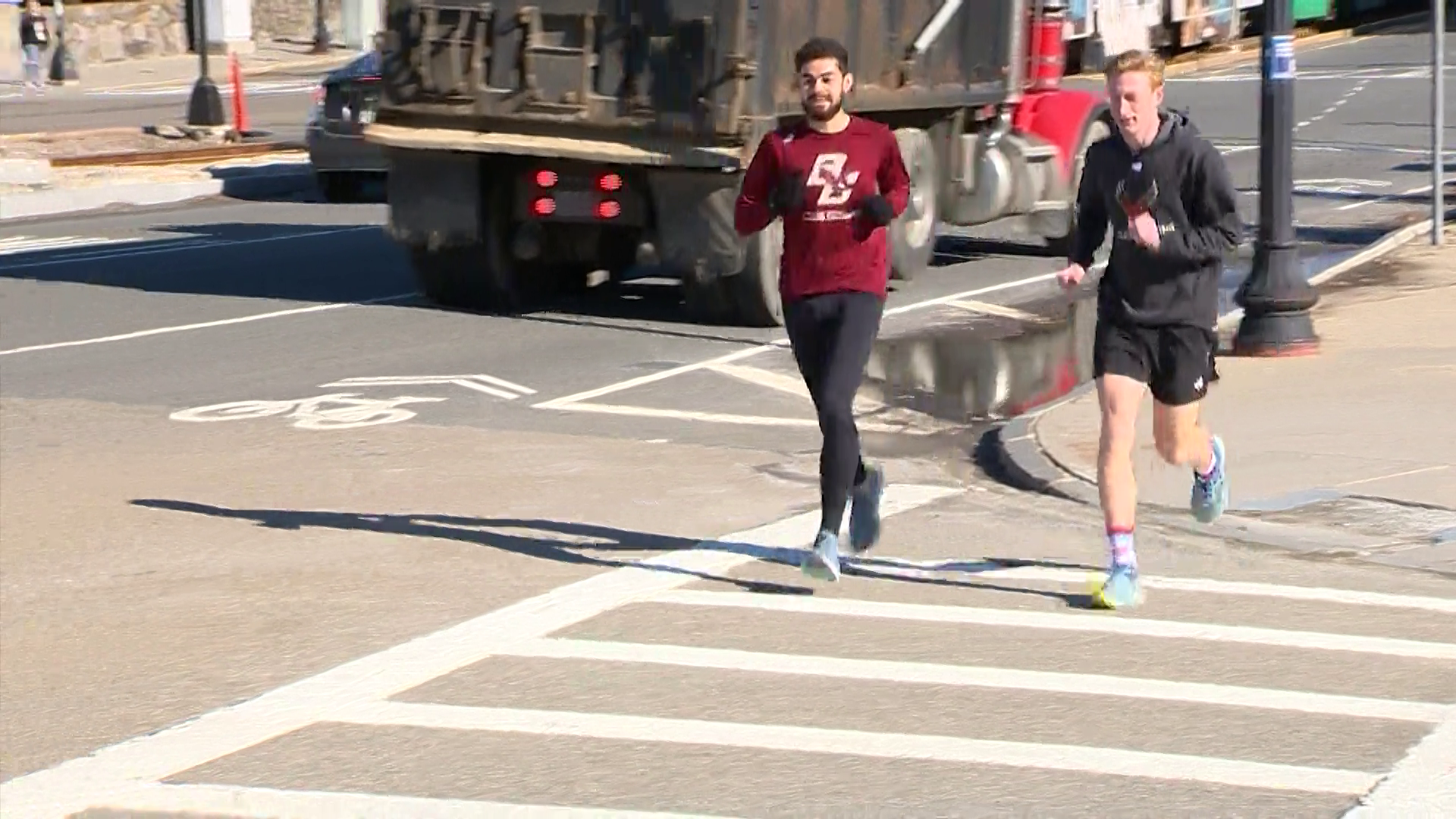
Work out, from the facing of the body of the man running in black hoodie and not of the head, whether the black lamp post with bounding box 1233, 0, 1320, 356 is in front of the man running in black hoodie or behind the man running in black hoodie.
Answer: behind

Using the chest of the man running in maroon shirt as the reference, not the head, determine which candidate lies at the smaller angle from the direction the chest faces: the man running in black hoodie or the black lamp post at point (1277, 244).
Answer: the man running in black hoodie

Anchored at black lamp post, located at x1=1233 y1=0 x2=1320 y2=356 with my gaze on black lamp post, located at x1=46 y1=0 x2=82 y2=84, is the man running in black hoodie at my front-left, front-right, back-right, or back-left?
back-left

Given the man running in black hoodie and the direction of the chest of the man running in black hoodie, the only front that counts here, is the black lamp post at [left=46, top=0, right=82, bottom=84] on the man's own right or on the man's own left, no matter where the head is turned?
on the man's own right

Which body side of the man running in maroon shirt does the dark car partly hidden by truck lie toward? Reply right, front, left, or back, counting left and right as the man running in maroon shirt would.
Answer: back

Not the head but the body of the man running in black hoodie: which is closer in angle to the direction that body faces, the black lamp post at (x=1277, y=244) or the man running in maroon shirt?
the man running in maroon shirt

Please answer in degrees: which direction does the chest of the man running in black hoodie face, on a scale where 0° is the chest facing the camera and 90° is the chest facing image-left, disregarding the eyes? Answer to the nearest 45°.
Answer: approximately 45°

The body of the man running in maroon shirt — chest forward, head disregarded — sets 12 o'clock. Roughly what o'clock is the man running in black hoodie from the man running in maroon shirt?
The man running in black hoodie is roughly at 10 o'clock from the man running in maroon shirt.

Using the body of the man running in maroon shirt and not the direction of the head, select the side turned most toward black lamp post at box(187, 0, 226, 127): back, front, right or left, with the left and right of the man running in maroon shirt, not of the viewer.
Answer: back

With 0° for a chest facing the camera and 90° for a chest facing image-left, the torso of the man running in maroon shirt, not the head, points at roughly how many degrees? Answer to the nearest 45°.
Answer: approximately 0°

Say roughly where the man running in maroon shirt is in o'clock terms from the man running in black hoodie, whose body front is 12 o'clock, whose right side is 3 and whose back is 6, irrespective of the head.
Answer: The man running in maroon shirt is roughly at 2 o'clock from the man running in black hoodie.

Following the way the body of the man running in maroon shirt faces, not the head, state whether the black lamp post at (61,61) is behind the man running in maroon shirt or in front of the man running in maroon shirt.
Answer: behind
